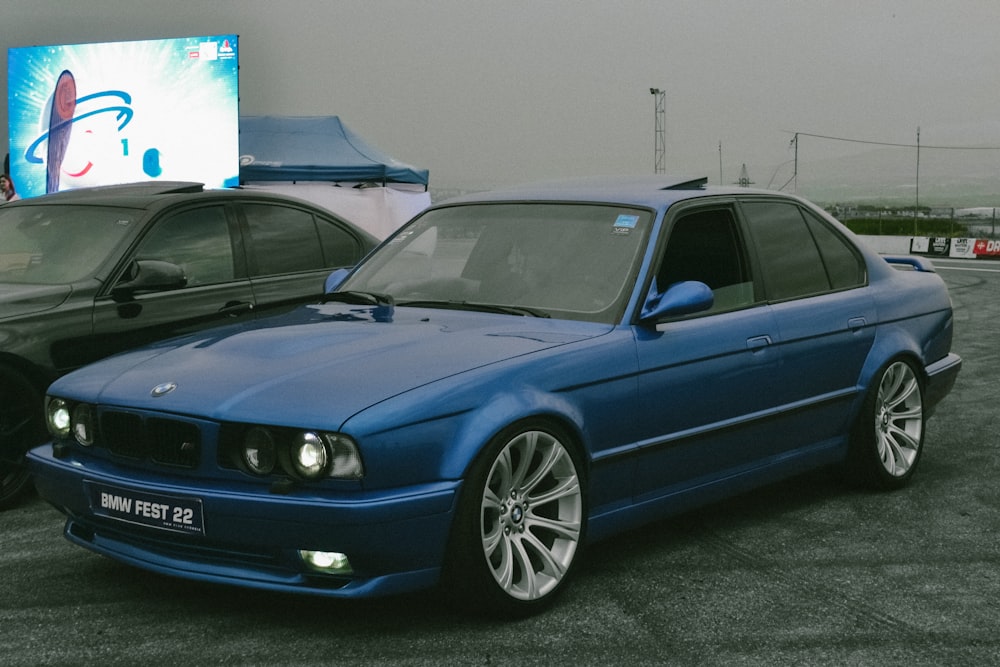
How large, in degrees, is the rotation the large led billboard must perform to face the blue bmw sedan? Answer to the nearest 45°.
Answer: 0° — it already faces it

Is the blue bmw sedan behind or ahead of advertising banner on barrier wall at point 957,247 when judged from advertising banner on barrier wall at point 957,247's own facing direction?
ahead

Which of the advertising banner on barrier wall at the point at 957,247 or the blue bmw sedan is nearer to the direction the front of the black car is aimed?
the blue bmw sedan

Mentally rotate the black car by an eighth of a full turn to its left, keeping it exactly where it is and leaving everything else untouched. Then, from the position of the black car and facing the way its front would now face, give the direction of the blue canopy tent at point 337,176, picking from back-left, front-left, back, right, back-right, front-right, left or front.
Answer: back

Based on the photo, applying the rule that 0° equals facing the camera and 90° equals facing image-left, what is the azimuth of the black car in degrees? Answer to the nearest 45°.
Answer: approximately 45°

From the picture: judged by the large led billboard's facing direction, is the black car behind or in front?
in front

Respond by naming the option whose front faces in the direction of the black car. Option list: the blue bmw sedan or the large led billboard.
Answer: the large led billboard

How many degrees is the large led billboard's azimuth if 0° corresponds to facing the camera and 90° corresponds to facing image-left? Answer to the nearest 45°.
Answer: approximately 0°

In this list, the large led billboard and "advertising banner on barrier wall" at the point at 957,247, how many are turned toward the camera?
2

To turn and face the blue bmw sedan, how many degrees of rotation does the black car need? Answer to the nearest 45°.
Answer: approximately 90° to its left
